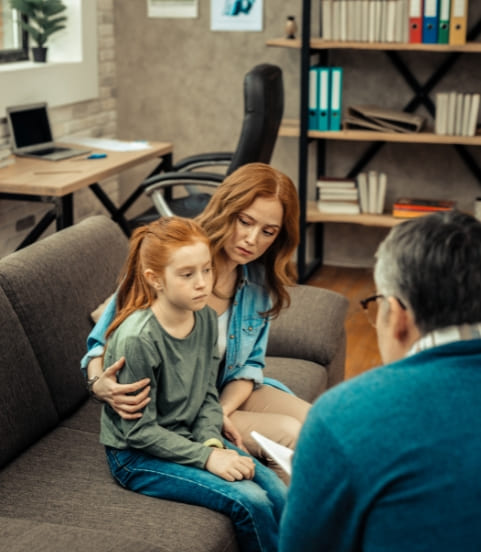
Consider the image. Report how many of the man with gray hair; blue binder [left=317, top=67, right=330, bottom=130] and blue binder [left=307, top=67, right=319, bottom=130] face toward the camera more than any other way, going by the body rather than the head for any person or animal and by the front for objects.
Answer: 2

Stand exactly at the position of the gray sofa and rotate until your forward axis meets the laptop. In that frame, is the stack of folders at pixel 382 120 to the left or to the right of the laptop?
right

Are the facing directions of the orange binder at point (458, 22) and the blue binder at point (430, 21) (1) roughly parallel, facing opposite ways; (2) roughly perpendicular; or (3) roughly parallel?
roughly parallel

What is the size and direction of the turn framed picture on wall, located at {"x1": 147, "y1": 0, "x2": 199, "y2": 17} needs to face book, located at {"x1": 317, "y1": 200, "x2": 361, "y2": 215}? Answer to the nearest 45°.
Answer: approximately 45° to its left

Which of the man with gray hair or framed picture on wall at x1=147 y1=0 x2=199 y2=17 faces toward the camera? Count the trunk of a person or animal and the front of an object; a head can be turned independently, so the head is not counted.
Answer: the framed picture on wall

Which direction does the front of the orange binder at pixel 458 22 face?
toward the camera

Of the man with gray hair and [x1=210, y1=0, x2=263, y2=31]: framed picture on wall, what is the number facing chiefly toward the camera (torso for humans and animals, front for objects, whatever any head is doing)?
1

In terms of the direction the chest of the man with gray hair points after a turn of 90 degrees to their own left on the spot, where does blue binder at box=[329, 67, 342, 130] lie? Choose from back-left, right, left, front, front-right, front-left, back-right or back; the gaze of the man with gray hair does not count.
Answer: back-right

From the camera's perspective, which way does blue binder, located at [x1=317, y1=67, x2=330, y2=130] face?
toward the camera

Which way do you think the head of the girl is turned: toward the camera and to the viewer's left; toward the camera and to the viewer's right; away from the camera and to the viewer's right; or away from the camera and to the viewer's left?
toward the camera and to the viewer's right

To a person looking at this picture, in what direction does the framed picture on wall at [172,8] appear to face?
facing the viewer

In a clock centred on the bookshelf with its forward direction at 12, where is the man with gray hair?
The man with gray hair is roughly at 12 o'clock from the bookshelf.

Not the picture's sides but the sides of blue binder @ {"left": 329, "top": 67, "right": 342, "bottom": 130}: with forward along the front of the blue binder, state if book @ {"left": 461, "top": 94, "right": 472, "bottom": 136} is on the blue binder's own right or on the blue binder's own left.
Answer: on the blue binder's own left

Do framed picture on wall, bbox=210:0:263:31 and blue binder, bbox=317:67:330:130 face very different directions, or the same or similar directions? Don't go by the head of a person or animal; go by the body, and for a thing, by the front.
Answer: same or similar directions

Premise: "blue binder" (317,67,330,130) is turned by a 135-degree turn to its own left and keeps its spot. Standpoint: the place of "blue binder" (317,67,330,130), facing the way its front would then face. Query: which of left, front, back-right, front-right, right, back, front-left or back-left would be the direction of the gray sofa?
back-right

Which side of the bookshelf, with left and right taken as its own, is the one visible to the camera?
front

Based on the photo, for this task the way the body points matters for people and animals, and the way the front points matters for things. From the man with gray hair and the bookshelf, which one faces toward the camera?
the bookshelf

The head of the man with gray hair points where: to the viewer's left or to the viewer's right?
to the viewer's left

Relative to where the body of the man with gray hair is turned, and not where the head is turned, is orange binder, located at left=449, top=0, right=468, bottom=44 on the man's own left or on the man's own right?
on the man's own right

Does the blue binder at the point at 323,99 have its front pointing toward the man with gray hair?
yes
